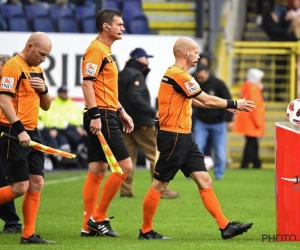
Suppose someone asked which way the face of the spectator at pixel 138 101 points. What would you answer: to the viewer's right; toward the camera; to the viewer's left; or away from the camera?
to the viewer's right

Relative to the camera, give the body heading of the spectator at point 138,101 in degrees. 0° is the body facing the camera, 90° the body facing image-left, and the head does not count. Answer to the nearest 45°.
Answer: approximately 270°

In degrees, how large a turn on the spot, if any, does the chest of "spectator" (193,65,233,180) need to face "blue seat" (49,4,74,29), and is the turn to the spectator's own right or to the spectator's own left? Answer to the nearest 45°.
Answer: approximately 90° to the spectator's own right

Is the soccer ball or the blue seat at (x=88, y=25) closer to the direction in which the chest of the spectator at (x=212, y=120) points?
the soccer ball

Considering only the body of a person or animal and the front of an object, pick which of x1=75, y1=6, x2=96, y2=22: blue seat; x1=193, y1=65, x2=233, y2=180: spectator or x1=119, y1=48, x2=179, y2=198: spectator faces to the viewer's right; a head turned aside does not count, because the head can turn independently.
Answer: x1=119, y1=48, x2=179, y2=198: spectator

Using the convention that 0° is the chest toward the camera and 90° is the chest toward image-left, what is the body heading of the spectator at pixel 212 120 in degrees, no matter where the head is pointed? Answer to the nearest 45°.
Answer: approximately 45°

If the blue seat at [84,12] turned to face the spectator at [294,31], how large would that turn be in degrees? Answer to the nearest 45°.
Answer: approximately 90° to its left

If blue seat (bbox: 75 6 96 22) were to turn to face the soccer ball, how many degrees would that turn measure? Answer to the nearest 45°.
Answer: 0° — it already faces it

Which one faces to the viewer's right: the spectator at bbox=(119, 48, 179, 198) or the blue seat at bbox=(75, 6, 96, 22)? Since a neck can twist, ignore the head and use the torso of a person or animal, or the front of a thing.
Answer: the spectator
